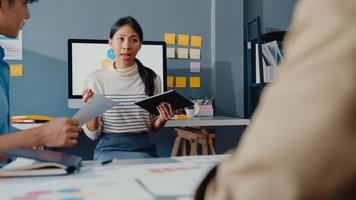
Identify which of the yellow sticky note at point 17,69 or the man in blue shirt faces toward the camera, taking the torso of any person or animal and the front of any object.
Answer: the yellow sticky note

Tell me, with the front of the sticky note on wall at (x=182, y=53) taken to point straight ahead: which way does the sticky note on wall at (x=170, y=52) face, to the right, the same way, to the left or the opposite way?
the same way

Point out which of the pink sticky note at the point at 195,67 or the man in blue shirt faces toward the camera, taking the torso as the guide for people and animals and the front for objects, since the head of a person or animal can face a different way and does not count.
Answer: the pink sticky note

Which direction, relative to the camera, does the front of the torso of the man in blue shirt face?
to the viewer's right

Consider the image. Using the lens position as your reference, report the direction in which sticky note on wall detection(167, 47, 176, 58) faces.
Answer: facing the viewer

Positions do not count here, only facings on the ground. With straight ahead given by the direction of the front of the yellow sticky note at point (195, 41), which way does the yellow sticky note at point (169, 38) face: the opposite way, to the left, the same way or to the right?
the same way

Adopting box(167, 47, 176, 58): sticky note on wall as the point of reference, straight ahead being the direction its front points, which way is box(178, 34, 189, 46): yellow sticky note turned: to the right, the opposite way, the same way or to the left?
the same way

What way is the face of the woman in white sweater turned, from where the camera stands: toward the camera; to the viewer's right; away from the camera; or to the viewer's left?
toward the camera

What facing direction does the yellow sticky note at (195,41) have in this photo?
toward the camera

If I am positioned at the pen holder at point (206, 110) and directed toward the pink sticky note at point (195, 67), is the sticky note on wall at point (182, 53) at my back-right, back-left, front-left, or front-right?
front-left

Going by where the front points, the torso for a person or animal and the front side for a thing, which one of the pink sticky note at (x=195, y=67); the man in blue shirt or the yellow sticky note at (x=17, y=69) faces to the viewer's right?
the man in blue shirt

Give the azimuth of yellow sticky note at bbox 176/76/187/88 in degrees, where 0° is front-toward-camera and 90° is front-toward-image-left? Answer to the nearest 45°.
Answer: approximately 0°

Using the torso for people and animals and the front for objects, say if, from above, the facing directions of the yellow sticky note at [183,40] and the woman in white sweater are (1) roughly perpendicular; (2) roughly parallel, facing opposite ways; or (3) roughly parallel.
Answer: roughly parallel

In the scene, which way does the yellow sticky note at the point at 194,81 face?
toward the camera

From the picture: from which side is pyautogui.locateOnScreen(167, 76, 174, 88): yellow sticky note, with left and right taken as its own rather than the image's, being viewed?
front

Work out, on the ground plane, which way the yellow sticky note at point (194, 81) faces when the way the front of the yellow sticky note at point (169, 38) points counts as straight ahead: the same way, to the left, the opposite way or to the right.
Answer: the same way
